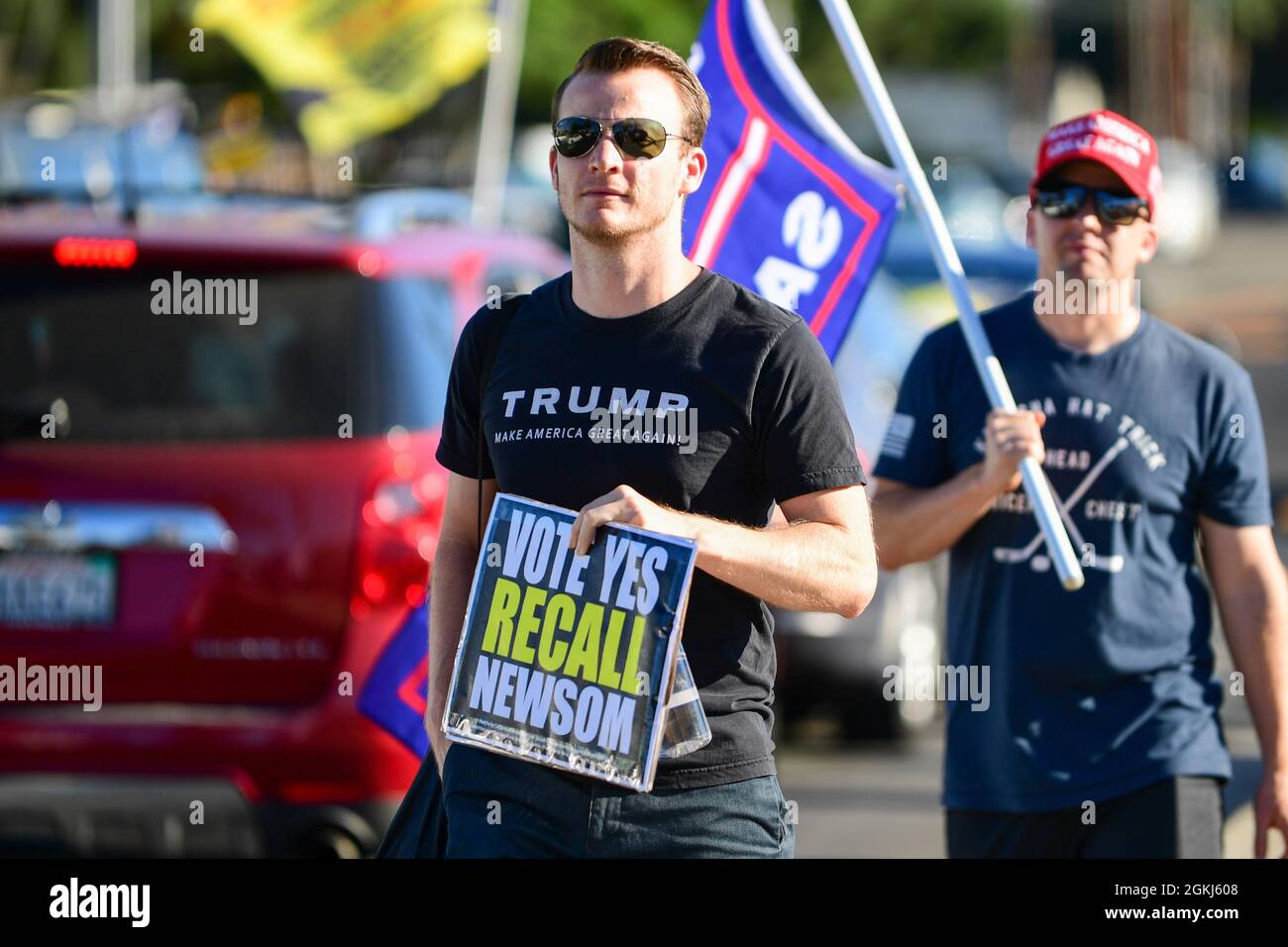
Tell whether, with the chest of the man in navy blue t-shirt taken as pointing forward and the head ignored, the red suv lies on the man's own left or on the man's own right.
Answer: on the man's own right

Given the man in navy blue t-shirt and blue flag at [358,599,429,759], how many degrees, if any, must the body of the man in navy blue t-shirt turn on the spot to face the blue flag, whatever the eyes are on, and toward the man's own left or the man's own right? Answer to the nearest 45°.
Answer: approximately 90° to the man's own right

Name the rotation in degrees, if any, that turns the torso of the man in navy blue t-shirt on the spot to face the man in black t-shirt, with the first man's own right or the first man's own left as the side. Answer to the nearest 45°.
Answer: approximately 45° to the first man's own right

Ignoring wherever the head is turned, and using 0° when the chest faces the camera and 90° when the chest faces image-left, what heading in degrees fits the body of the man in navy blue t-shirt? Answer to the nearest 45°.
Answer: approximately 0°

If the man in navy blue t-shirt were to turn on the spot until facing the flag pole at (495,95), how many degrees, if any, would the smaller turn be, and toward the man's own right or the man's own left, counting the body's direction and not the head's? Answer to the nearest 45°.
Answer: approximately 135° to the man's own right

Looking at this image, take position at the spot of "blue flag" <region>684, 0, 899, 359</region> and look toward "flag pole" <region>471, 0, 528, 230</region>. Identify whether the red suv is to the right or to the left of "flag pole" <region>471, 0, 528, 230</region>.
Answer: left

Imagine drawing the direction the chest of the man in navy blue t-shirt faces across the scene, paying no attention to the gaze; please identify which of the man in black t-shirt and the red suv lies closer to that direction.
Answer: the man in black t-shirt

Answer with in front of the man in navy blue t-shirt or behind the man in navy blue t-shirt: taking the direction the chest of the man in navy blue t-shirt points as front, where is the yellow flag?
behind
